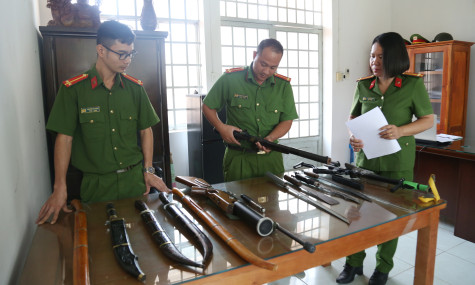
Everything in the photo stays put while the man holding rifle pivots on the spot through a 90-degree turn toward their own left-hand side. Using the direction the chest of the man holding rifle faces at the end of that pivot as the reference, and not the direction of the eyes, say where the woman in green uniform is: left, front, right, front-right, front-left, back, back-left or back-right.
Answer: front

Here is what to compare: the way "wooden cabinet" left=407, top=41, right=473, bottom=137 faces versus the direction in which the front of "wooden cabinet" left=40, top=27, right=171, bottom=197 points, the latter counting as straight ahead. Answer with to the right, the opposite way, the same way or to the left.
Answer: to the right

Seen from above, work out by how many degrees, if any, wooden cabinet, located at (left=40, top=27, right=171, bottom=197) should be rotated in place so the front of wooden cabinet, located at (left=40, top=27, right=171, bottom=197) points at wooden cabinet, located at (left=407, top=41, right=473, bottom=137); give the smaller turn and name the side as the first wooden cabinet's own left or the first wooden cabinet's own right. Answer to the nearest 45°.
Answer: approximately 90° to the first wooden cabinet's own left

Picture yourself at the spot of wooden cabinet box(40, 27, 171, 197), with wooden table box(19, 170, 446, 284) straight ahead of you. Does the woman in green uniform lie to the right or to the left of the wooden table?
left

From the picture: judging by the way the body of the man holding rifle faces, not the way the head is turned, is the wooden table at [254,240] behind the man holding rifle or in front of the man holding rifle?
in front

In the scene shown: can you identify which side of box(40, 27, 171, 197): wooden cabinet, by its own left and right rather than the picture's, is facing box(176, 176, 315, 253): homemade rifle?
front

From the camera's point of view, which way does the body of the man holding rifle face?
toward the camera

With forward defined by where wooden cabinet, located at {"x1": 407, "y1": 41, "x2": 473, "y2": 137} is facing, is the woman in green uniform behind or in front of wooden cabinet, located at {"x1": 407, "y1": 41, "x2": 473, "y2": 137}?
in front

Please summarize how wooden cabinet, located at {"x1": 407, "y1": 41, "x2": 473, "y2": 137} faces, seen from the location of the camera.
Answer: facing the viewer and to the left of the viewer

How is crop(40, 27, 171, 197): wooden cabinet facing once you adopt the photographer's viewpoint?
facing the viewer

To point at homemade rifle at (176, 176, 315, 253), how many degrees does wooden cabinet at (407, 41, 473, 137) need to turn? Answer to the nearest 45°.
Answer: approximately 45° to its left

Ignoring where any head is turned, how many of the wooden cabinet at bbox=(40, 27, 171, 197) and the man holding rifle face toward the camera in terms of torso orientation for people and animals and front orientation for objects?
2

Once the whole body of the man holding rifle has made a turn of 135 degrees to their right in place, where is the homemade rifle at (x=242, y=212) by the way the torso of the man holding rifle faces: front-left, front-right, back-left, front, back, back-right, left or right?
back-left
